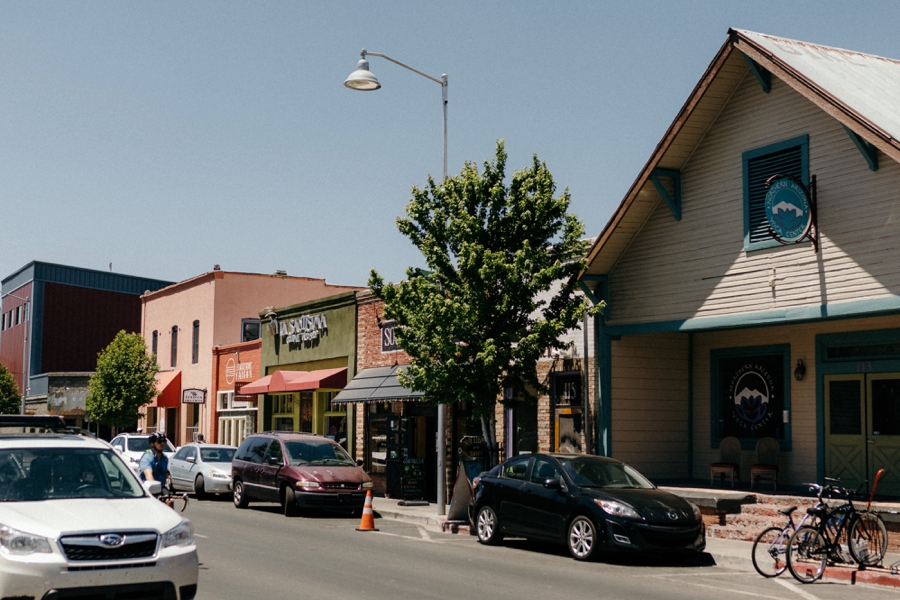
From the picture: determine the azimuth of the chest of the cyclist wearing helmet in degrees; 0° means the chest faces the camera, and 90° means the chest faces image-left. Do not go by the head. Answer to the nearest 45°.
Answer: approximately 315°

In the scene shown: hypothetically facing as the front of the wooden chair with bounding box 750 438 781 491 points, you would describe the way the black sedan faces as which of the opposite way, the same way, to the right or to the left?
to the left

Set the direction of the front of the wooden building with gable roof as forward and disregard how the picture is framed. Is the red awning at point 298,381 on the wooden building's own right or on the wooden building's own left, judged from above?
on the wooden building's own right

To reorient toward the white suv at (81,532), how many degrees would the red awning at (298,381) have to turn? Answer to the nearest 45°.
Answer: approximately 45° to its left

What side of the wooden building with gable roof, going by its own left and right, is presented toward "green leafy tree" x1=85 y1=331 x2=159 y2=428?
right

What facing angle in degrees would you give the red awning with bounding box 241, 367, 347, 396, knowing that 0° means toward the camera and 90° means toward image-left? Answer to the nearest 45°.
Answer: approximately 45°

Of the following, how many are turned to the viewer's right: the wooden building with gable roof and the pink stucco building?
0

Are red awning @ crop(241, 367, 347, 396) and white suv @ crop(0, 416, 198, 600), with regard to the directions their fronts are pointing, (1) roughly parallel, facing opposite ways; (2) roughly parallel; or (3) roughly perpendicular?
roughly perpendicular

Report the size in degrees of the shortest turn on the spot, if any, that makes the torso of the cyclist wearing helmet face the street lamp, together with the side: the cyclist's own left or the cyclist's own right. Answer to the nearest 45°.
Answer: approximately 90° to the cyclist's own left

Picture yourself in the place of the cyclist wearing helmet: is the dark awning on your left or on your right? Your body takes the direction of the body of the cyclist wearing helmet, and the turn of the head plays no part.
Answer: on your left

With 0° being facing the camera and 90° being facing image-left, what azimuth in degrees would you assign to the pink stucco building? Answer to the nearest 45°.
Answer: approximately 45°

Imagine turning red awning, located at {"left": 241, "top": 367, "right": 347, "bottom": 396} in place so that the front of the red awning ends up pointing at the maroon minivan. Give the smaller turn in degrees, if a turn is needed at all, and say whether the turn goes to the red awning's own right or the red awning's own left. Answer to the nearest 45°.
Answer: approximately 45° to the red awning's own left

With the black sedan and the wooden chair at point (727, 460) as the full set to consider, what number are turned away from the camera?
0
